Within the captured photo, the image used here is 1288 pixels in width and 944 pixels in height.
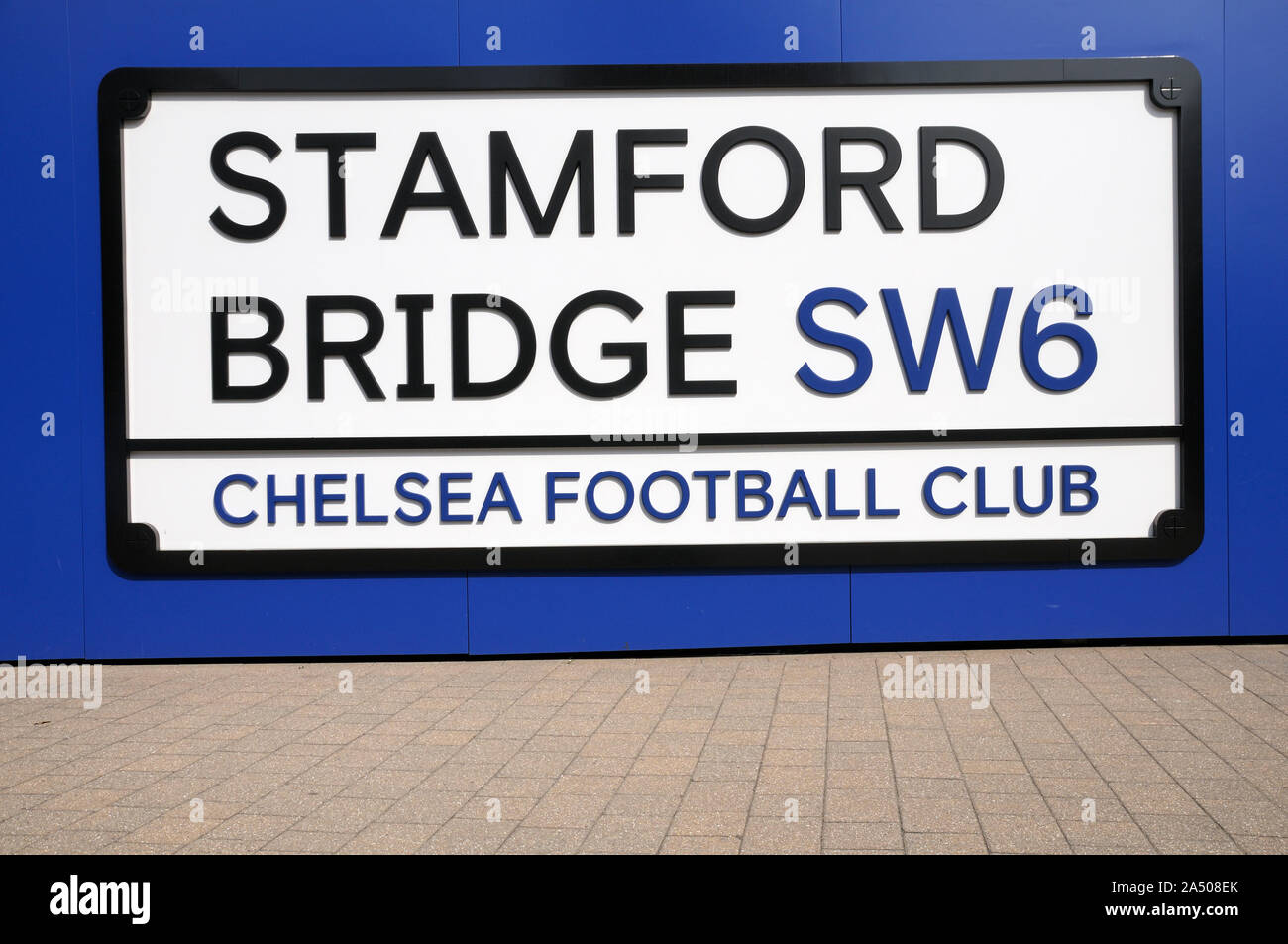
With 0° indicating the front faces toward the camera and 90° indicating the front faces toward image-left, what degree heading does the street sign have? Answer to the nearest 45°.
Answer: approximately 0°
